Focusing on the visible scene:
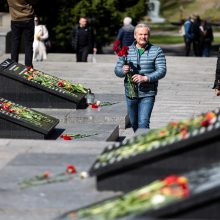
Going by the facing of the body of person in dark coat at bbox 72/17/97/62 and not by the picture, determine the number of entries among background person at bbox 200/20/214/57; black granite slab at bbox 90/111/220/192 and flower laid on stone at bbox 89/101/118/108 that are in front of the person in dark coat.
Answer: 2

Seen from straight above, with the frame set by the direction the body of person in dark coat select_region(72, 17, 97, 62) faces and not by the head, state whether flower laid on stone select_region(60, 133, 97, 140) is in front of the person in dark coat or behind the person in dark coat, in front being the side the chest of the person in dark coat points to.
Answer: in front

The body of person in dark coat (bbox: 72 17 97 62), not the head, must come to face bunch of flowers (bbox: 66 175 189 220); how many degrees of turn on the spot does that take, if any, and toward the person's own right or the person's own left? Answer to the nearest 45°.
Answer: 0° — they already face it

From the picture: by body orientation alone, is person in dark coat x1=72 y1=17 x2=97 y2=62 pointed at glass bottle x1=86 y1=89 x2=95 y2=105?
yes

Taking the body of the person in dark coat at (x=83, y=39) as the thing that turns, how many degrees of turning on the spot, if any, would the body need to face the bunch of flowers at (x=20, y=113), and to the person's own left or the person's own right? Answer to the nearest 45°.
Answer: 0° — they already face it

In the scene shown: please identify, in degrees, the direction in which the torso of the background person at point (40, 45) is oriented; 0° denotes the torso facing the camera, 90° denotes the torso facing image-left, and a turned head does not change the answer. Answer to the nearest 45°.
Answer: approximately 45°
